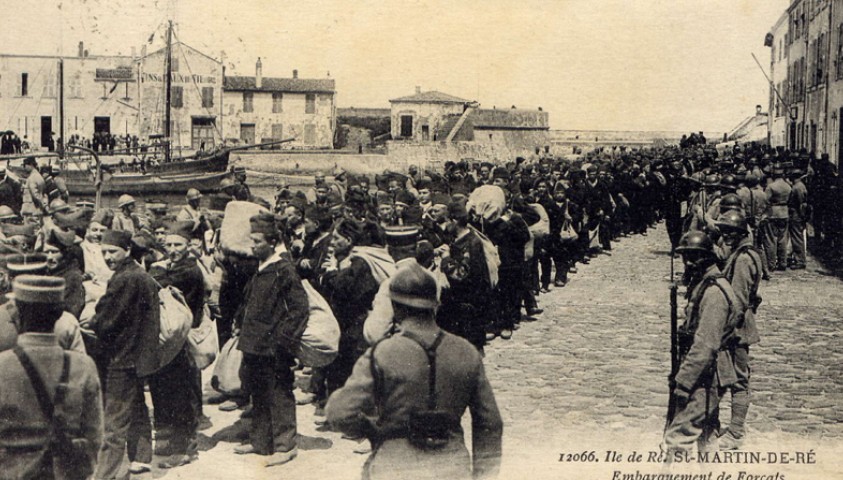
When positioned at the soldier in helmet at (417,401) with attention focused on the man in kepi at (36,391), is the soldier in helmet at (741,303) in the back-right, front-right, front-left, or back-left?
back-right

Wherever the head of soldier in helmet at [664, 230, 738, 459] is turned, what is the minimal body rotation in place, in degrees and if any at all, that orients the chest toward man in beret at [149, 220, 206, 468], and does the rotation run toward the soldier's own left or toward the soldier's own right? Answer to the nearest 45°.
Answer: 0° — they already face them

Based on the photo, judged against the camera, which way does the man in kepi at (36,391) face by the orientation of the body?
away from the camera

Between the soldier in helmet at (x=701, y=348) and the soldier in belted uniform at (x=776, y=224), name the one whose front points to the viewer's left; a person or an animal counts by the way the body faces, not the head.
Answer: the soldier in helmet at (x=701, y=348)

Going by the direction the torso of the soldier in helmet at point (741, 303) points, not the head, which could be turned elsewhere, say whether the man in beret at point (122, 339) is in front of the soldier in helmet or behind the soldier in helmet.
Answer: in front

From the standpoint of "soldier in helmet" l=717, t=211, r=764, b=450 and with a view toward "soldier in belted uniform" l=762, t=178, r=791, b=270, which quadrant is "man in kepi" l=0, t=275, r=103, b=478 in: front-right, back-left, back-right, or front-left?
back-left

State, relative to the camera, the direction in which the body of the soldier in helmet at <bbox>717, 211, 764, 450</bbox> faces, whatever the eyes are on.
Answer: to the viewer's left

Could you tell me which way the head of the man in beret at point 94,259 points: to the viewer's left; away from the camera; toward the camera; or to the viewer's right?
toward the camera

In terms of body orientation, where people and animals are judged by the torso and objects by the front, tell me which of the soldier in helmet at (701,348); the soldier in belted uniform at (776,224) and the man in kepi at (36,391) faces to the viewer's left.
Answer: the soldier in helmet at (701,348)
